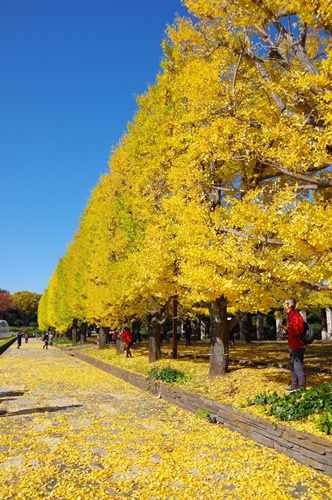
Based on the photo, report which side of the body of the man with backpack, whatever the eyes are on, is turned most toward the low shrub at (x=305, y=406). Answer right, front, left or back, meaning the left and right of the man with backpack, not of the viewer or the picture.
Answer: left

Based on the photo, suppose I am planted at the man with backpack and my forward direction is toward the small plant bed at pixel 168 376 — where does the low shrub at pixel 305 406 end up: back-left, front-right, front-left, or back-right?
back-left

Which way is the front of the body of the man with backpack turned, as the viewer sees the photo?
to the viewer's left

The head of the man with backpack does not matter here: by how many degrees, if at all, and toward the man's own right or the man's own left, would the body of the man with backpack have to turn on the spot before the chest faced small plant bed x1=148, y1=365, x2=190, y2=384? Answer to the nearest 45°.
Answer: approximately 45° to the man's own right

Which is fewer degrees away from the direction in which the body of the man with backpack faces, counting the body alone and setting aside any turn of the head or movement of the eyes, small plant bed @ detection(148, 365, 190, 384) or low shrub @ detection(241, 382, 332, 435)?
the small plant bed

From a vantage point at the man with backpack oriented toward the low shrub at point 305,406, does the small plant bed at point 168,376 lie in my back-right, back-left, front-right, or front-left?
back-right
